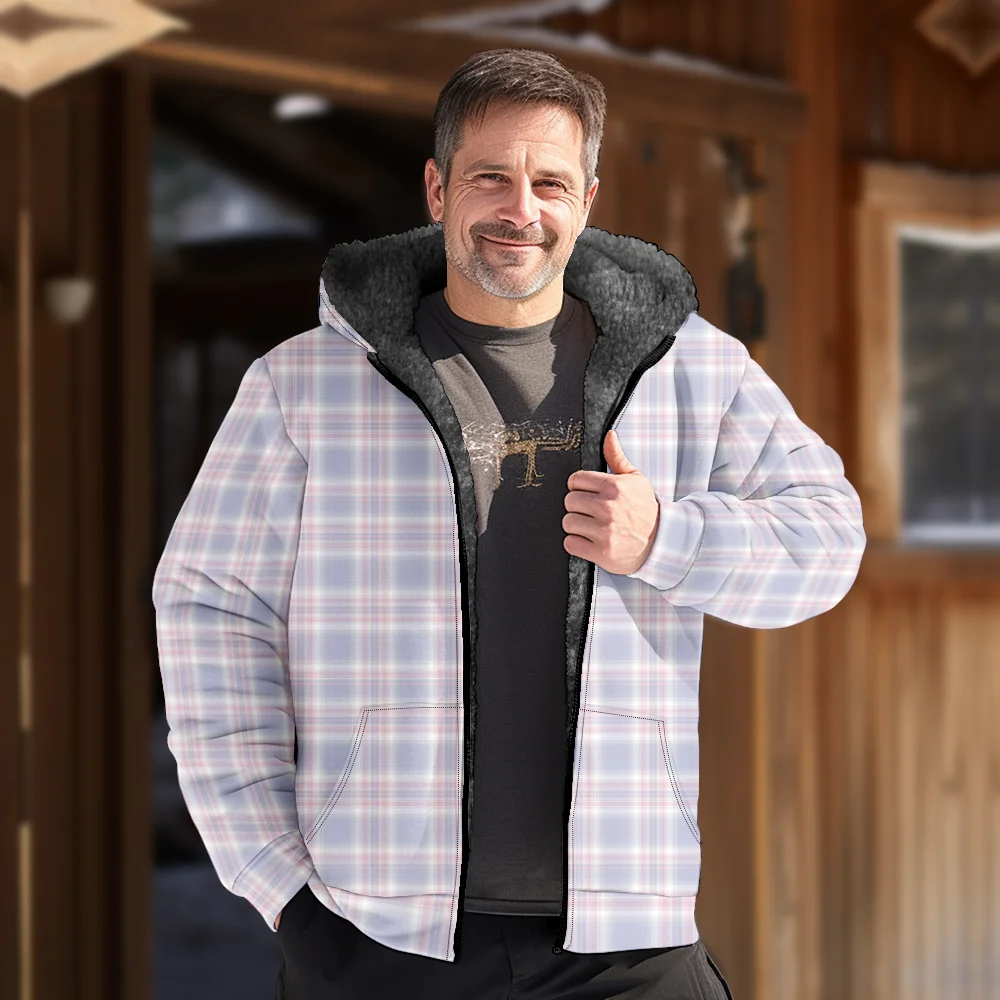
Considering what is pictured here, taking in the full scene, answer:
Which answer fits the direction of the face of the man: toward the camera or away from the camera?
toward the camera

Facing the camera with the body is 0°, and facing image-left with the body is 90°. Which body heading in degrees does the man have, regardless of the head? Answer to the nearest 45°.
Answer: approximately 0°

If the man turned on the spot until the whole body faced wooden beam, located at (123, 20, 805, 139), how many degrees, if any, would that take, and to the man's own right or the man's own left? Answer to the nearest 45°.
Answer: approximately 180°
